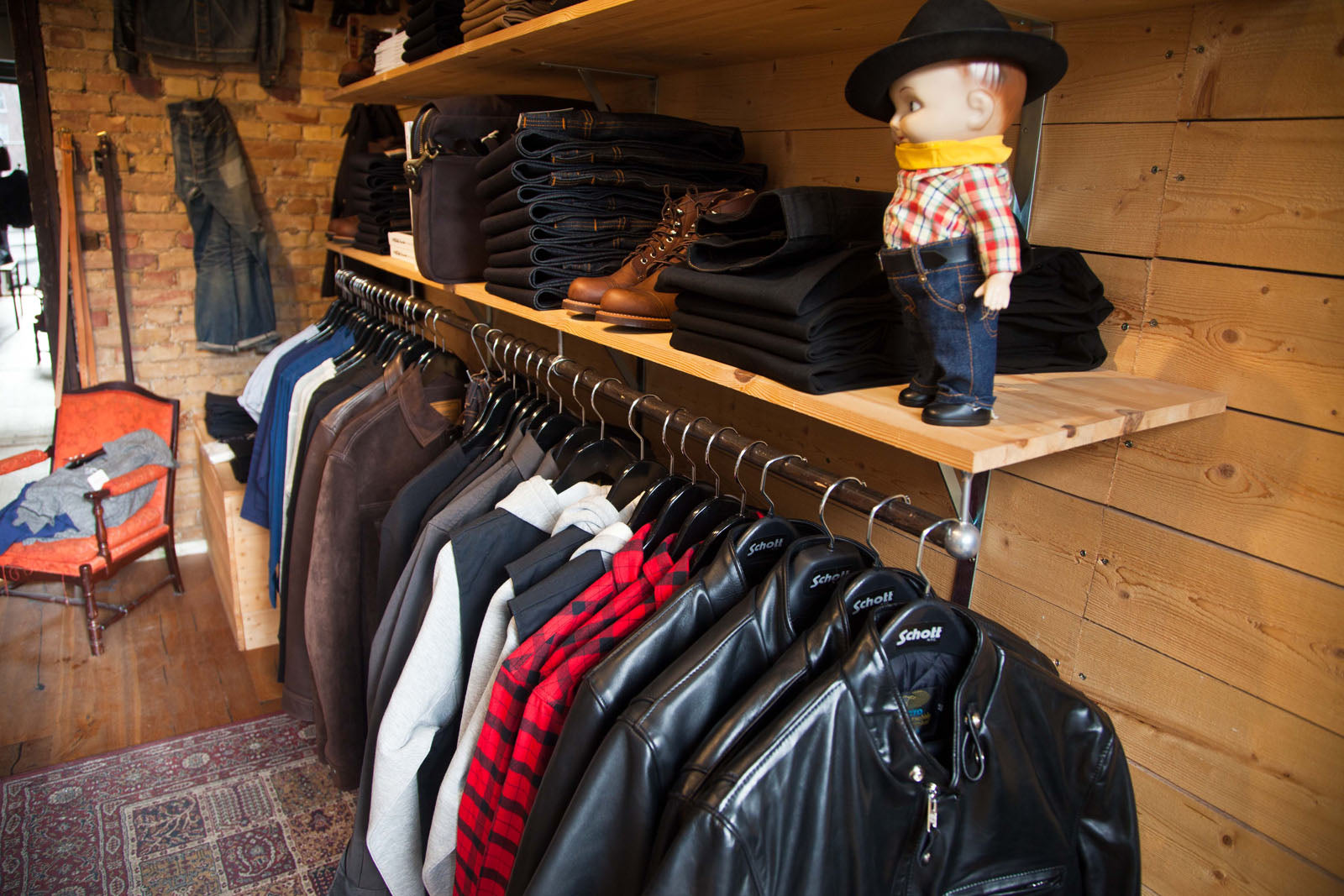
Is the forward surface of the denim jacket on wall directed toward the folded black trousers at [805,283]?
yes

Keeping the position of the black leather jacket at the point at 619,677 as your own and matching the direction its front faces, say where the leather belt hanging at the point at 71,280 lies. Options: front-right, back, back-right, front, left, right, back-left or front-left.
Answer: back

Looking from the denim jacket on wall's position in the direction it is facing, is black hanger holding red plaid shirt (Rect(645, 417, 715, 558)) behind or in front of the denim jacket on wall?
in front

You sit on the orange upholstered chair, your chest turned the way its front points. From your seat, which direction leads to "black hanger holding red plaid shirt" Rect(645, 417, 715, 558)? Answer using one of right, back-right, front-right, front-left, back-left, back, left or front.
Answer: front-left

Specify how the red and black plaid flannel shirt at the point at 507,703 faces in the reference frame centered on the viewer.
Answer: facing the viewer and to the right of the viewer

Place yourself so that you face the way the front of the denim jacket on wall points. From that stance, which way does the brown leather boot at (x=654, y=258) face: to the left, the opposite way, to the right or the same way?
to the right

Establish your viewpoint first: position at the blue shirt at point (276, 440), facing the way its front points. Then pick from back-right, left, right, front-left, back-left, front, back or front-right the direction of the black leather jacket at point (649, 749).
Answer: front-right

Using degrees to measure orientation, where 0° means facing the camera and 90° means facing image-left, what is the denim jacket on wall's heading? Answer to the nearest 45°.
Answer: approximately 0°

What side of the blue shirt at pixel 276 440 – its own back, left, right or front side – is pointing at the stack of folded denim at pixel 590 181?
front

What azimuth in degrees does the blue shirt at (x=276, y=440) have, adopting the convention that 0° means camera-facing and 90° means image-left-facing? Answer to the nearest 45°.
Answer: approximately 315°
